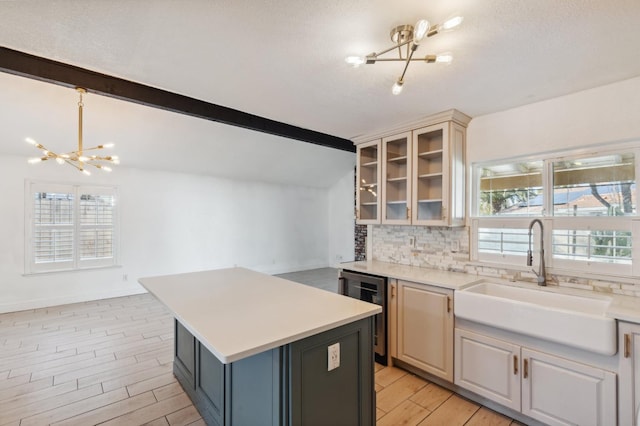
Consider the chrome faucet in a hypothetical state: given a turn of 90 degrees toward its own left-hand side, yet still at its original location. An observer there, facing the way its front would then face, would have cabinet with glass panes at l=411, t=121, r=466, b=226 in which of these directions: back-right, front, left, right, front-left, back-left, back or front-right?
back-right

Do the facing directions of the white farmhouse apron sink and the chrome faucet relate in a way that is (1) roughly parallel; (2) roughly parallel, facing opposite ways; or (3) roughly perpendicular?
roughly parallel

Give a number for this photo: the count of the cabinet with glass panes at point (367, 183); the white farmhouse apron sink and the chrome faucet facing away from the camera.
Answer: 0

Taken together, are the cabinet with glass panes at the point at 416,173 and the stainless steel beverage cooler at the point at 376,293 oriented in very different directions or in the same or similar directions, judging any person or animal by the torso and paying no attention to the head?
same or similar directions

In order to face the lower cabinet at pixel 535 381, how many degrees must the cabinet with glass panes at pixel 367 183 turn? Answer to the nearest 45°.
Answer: approximately 90° to its left

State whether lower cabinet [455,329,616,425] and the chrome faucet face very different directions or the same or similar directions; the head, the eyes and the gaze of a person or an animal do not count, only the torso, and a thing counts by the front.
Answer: same or similar directions

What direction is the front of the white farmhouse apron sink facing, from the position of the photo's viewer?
facing the viewer and to the left of the viewer
